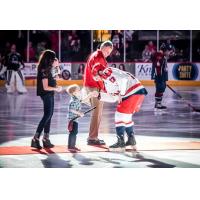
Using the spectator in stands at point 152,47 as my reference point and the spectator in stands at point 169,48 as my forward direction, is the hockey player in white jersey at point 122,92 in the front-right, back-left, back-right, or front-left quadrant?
back-right

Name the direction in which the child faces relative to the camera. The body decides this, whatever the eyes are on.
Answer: to the viewer's right

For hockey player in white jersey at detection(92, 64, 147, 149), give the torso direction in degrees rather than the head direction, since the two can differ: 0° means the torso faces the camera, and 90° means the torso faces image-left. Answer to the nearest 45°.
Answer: approximately 90°

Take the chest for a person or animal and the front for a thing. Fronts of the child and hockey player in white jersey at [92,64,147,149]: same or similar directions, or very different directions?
very different directions

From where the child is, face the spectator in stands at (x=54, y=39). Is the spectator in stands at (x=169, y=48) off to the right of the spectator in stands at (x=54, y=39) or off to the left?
right

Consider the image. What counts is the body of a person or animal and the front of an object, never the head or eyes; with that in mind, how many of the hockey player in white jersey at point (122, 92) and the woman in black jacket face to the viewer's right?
1

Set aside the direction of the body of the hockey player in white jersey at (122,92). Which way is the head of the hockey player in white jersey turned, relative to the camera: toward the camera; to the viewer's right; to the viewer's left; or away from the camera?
to the viewer's left

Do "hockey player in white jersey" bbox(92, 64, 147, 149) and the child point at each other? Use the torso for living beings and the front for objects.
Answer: yes

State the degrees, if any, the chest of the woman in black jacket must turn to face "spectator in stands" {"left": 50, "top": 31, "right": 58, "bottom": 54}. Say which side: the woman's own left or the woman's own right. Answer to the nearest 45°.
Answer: approximately 90° to the woman's own left

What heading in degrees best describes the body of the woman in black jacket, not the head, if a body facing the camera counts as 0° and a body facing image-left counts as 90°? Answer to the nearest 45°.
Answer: approximately 270°

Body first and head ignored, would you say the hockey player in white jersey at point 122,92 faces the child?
yes

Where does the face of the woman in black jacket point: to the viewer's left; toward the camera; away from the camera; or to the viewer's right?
to the viewer's right
